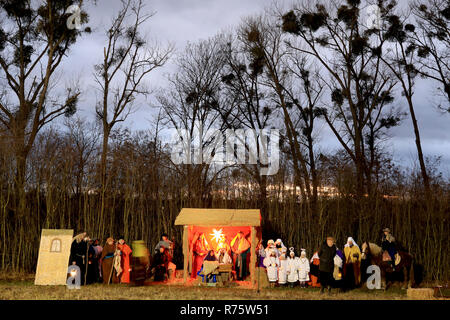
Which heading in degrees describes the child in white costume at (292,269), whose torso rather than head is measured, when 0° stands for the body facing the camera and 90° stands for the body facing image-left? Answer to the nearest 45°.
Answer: approximately 0°

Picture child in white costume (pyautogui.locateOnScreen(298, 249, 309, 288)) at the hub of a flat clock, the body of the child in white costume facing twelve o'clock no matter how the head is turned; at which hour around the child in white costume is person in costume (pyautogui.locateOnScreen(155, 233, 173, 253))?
The person in costume is roughly at 3 o'clock from the child in white costume.

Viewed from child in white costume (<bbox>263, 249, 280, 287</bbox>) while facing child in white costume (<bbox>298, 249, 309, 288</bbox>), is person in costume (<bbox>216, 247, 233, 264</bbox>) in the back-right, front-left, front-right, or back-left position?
back-left

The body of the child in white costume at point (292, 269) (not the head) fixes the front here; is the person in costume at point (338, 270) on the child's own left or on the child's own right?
on the child's own left

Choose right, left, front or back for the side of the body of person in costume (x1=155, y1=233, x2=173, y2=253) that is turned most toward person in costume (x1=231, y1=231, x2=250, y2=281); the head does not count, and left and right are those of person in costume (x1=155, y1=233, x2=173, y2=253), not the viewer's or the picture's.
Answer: left

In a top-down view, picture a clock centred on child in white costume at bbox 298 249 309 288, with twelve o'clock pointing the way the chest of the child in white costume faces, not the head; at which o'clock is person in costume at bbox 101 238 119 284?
The person in costume is roughly at 3 o'clock from the child in white costume.

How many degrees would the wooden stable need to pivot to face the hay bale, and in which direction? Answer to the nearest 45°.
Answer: approximately 45° to its left

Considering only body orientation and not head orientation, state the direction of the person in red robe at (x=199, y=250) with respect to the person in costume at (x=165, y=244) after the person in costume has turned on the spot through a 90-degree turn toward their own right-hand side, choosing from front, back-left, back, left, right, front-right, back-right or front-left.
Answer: back-right

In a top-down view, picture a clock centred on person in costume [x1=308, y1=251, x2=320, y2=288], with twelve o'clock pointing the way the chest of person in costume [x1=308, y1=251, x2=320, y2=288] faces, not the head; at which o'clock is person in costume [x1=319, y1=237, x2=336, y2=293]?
person in costume [x1=319, y1=237, x2=336, y2=293] is roughly at 10 o'clock from person in costume [x1=308, y1=251, x2=320, y2=288].

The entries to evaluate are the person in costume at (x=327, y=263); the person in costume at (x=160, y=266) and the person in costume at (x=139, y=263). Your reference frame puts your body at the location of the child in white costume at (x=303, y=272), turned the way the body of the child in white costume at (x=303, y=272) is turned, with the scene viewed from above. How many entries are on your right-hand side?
2
